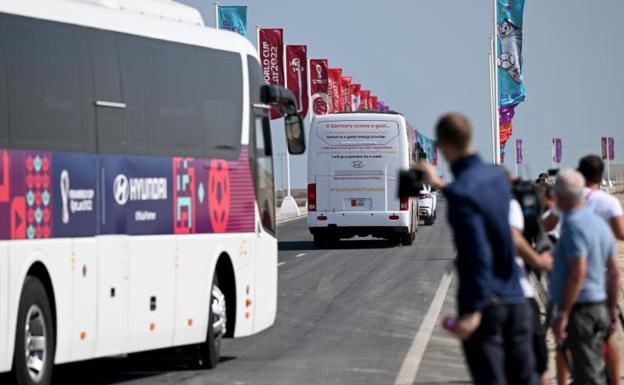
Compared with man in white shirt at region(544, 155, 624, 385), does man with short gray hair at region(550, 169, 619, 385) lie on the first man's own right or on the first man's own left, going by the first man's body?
on the first man's own left

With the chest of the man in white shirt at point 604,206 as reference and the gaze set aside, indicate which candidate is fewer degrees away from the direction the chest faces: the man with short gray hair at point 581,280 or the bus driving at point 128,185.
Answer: the bus driving

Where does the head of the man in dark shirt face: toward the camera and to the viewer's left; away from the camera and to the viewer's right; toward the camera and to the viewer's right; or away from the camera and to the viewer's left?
away from the camera and to the viewer's left

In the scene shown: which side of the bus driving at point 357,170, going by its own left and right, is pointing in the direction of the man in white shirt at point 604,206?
back

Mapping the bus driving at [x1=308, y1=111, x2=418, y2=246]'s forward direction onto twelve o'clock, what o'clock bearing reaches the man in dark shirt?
The man in dark shirt is roughly at 6 o'clock from the bus driving.

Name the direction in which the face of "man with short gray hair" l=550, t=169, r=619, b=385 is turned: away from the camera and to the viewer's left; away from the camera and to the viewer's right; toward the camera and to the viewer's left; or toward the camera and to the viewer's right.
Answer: away from the camera and to the viewer's left

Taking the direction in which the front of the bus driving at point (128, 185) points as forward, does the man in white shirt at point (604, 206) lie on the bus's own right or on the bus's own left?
on the bus's own right

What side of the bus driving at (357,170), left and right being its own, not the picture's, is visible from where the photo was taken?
back

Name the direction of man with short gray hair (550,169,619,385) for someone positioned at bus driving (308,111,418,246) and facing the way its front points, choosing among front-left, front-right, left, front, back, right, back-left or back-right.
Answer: back
